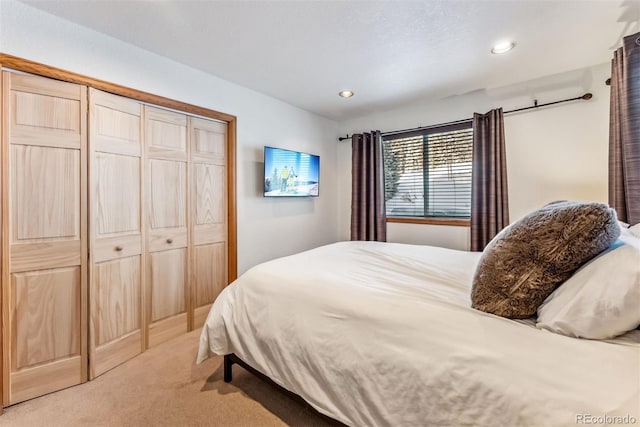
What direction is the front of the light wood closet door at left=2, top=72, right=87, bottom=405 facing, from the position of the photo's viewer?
facing the viewer and to the right of the viewer

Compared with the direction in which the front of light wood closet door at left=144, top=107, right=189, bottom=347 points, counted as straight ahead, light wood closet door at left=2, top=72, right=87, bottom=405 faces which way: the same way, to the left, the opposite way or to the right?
the same way

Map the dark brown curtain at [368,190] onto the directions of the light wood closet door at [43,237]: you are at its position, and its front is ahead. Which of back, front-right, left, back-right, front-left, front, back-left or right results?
front-left

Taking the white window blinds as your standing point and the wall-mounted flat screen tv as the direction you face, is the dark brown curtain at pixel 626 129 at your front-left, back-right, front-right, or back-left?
back-left

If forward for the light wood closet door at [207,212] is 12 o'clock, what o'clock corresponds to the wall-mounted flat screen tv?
The wall-mounted flat screen tv is roughly at 10 o'clock from the light wood closet door.

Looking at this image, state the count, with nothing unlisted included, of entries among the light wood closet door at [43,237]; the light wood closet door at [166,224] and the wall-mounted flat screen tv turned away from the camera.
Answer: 0

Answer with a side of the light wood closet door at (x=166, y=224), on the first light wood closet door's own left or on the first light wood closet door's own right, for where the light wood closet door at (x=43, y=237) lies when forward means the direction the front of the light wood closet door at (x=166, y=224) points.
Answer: on the first light wood closet door's own right

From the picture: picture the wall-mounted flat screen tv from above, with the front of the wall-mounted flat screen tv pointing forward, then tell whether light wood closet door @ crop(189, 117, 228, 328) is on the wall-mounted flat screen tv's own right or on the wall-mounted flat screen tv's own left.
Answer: on the wall-mounted flat screen tv's own right

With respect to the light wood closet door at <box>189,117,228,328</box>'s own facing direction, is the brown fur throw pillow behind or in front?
in front

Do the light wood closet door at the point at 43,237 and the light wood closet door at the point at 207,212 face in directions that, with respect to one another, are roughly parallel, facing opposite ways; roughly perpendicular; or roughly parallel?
roughly parallel

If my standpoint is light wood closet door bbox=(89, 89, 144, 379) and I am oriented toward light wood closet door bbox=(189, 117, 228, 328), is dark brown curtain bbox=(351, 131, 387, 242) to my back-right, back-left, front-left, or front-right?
front-right

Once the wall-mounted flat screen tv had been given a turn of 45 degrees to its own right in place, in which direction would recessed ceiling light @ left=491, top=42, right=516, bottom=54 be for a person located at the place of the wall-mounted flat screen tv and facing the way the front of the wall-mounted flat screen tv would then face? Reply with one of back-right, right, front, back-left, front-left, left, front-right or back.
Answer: front-left

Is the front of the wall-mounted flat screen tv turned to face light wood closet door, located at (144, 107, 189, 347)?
no

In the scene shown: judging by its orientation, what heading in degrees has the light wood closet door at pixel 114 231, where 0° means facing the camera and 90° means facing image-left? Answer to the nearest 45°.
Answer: approximately 315°

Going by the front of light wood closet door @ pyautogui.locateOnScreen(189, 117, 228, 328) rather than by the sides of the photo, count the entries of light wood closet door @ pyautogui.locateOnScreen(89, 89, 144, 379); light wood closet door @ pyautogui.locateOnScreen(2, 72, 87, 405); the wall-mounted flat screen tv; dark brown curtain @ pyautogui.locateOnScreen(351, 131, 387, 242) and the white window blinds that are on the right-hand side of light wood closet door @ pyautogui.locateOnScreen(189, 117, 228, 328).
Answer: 2

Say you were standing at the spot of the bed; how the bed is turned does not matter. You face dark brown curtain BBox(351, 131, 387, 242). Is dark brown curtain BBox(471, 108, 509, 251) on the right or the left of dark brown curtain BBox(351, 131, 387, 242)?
right

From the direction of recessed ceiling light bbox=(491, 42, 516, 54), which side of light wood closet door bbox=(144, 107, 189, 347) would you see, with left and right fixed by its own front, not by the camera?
front

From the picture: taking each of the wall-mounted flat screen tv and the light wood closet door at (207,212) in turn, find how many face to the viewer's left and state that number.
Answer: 0

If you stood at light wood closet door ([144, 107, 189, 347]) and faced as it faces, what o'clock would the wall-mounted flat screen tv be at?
The wall-mounted flat screen tv is roughly at 10 o'clock from the light wood closet door.

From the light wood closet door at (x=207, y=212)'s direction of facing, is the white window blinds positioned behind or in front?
in front

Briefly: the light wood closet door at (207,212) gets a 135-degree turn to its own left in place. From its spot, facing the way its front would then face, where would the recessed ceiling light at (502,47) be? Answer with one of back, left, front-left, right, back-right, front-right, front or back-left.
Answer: back-right
